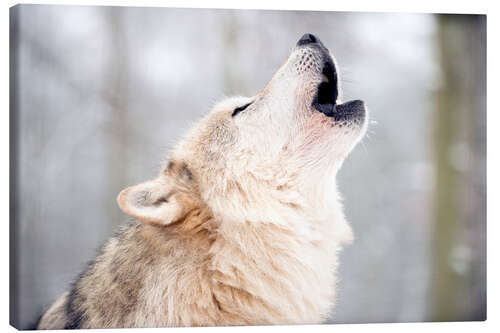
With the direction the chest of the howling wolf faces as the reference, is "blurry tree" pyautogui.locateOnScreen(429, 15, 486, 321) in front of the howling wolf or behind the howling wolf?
in front

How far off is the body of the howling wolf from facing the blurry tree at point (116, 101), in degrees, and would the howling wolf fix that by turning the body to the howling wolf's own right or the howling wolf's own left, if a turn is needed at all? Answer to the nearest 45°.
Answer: approximately 135° to the howling wolf's own left
